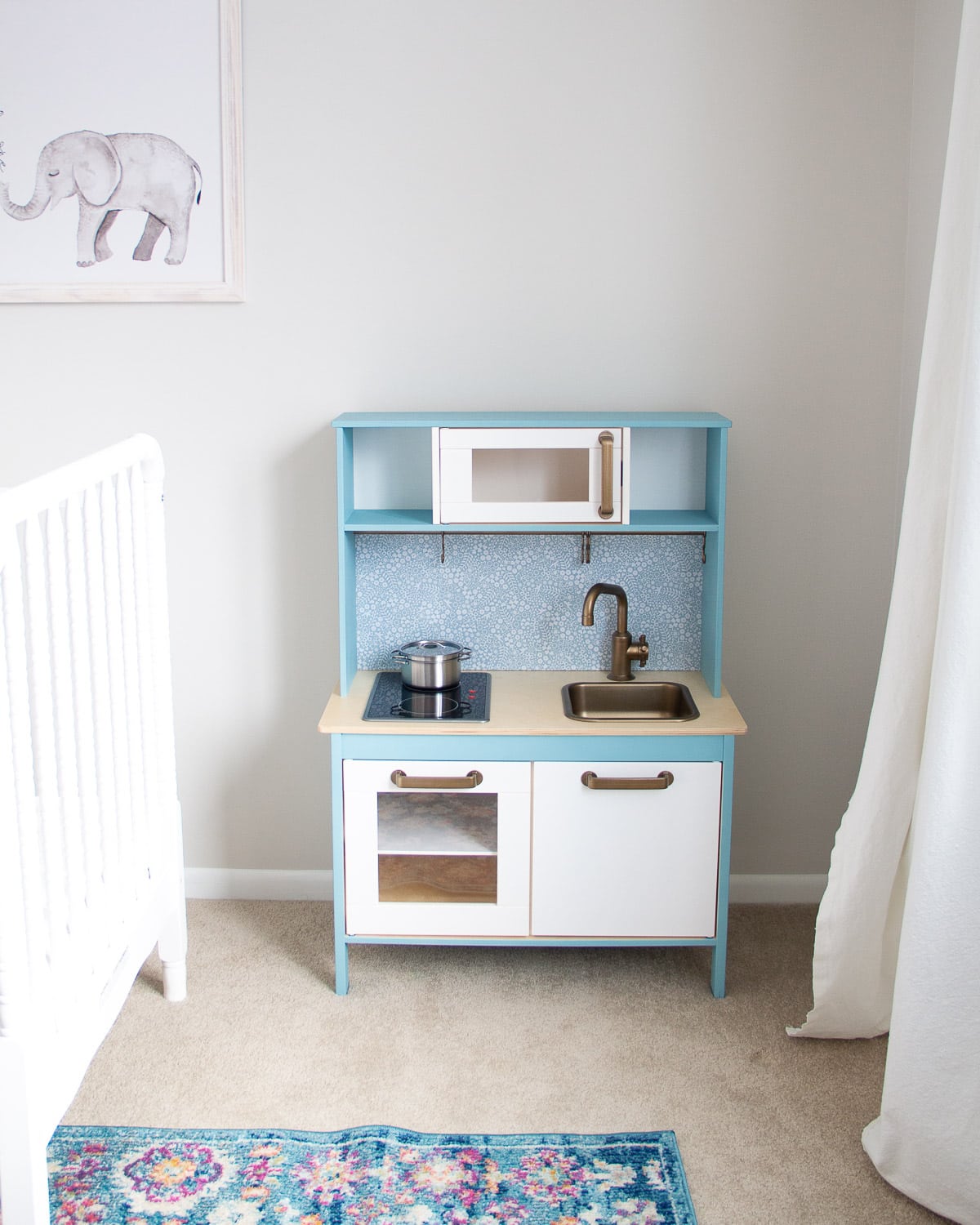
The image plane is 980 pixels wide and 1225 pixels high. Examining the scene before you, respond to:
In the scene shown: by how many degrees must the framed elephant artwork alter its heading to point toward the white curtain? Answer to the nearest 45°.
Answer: approximately 45° to its left

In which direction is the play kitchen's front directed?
toward the camera

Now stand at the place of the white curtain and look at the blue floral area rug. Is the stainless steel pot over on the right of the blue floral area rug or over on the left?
right

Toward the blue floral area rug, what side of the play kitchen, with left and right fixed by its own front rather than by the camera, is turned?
front

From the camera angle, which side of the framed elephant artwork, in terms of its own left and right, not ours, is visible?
front

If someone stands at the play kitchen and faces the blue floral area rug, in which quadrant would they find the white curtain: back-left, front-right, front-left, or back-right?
front-left

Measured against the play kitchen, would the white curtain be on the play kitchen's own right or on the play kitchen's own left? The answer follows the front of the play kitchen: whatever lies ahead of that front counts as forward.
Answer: on the play kitchen's own left

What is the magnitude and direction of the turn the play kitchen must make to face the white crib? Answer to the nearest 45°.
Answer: approximately 45° to its right

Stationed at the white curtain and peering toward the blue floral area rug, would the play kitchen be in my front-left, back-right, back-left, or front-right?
front-right

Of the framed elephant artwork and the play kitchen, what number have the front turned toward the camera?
2

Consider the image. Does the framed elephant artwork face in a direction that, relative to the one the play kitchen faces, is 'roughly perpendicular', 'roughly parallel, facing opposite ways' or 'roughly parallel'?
roughly parallel
